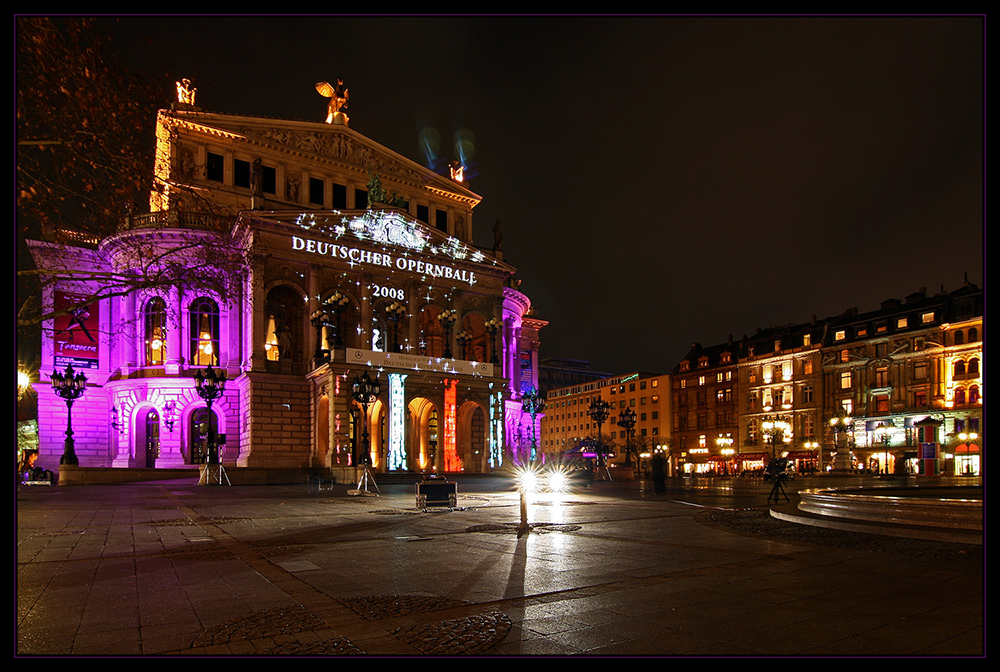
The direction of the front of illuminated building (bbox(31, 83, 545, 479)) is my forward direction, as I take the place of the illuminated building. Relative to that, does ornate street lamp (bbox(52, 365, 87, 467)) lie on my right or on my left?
on my right

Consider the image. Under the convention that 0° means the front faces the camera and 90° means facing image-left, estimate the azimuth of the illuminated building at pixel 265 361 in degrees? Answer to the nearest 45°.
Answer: approximately 315°
